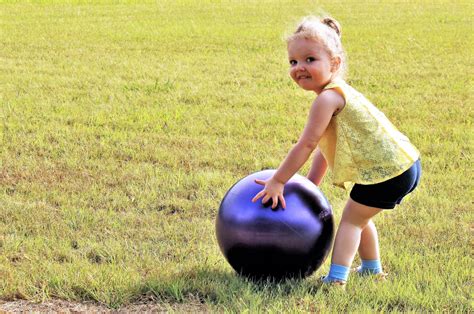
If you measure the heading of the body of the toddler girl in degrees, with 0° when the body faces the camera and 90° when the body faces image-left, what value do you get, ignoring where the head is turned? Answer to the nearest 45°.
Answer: approximately 90°
